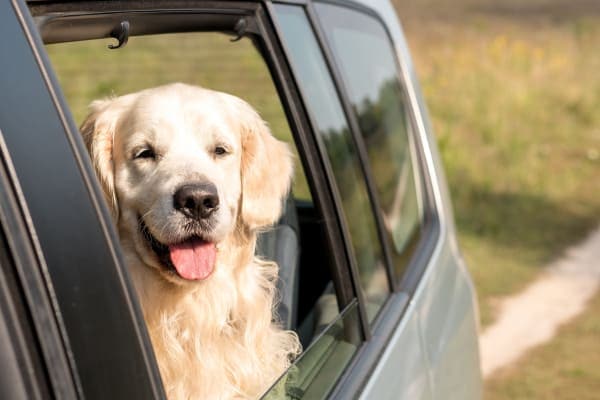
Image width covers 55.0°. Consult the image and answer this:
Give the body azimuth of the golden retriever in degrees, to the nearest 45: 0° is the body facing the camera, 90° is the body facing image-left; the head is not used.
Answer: approximately 0°
